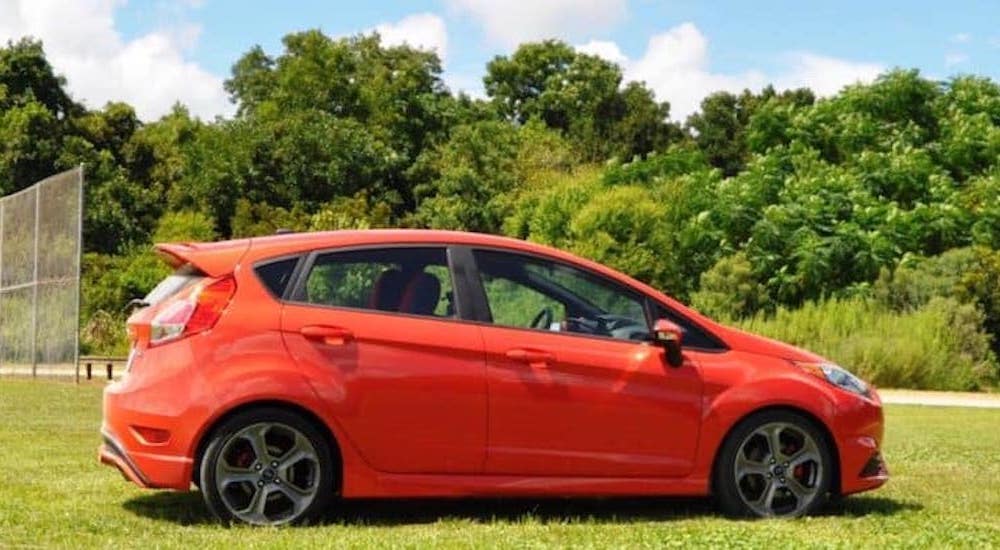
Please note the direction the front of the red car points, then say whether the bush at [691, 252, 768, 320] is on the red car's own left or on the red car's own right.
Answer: on the red car's own left

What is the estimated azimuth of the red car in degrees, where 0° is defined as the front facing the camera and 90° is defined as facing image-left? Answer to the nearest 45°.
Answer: approximately 270°

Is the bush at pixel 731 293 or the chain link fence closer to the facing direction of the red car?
the bush

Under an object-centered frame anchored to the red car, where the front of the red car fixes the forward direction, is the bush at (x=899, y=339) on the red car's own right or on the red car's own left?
on the red car's own left

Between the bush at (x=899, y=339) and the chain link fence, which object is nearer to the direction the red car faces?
the bush
